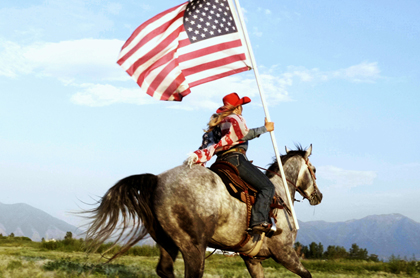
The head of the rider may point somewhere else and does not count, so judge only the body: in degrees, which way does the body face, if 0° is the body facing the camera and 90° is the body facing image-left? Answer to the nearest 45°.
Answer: approximately 270°

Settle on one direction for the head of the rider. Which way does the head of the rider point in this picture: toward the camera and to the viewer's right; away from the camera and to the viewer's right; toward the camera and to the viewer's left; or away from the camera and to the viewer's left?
away from the camera and to the viewer's right
